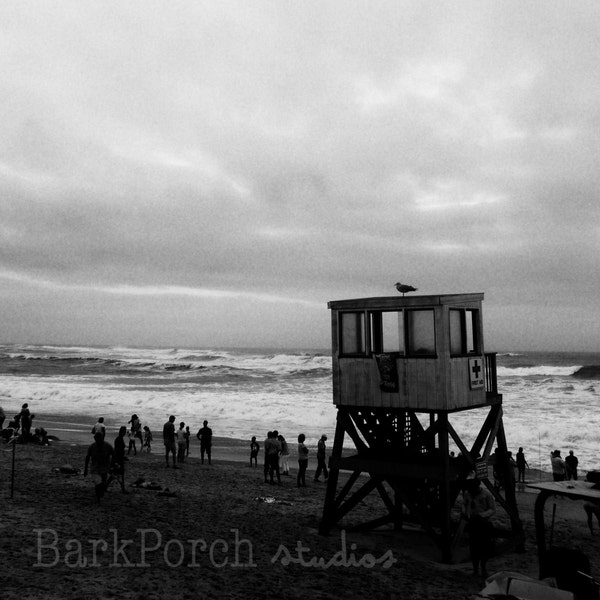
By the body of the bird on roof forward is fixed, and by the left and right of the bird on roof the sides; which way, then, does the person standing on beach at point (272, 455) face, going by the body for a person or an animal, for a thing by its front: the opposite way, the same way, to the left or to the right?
to the right

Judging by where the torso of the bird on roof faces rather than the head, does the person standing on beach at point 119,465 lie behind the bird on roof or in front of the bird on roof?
in front

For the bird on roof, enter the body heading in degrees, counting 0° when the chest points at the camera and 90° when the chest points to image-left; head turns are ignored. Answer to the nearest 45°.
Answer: approximately 90°

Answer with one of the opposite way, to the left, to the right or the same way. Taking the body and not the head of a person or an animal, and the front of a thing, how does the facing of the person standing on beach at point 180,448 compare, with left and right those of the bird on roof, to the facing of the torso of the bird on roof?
to the right

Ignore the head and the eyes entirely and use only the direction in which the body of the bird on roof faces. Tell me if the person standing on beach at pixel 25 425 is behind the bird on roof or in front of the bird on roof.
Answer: in front

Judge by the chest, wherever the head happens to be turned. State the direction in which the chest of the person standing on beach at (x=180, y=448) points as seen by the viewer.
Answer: away from the camera

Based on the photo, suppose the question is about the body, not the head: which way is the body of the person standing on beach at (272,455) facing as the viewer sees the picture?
away from the camera

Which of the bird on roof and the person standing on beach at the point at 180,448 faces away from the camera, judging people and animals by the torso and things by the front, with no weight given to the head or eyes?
the person standing on beach

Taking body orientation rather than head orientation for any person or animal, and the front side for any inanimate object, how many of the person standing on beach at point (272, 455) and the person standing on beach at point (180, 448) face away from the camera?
2

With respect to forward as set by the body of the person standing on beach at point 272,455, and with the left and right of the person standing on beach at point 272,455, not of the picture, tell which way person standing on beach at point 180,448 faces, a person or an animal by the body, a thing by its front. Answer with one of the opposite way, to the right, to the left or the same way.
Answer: the same way

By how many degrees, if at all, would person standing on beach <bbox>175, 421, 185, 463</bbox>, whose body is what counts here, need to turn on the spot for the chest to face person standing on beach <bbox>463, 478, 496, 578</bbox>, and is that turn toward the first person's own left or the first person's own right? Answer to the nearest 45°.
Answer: approximately 180°
